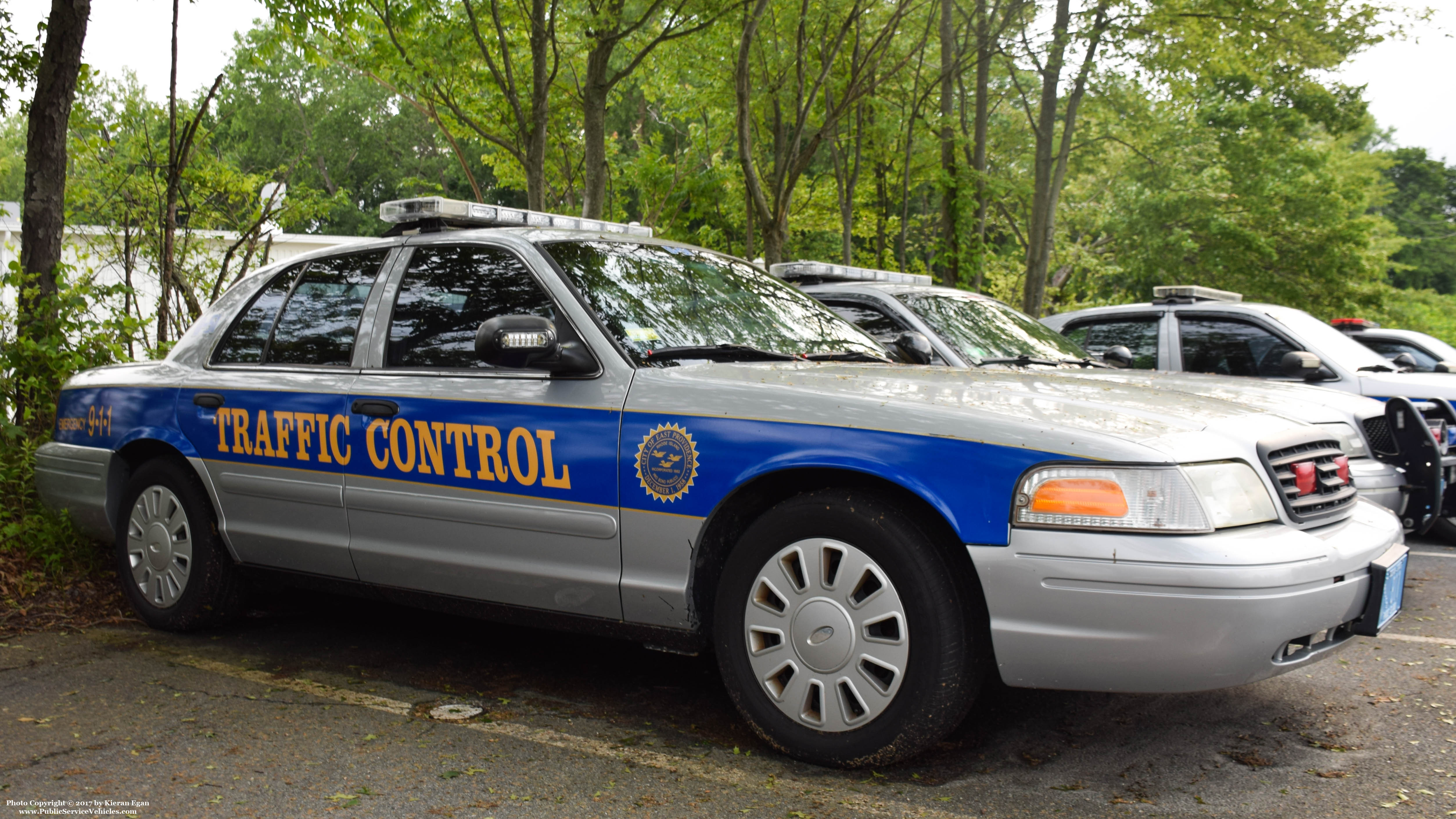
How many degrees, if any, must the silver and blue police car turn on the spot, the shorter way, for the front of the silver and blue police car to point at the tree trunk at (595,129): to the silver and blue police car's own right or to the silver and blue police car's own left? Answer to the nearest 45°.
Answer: approximately 135° to the silver and blue police car's own left

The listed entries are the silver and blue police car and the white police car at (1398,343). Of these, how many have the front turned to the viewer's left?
0

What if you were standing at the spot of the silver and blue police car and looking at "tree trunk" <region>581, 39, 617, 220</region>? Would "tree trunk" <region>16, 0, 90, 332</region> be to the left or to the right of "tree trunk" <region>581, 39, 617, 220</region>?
left

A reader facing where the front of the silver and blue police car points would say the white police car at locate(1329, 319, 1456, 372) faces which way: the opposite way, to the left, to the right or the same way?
the same way

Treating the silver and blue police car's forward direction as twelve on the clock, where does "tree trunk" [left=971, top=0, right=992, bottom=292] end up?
The tree trunk is roughly at 8 o'clock from the silver and blue police car.

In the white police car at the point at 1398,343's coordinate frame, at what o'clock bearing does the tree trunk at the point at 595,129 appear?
The tree trunk is roughly at 5 o'clock from the white police car.

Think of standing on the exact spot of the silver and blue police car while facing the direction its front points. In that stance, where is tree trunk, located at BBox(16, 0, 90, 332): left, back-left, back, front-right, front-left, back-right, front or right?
back

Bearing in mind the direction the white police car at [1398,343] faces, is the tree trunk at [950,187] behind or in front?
behind

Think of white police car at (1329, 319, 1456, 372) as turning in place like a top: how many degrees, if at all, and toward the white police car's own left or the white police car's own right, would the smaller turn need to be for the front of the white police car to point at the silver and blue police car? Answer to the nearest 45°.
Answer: approximately 90° to the white police car's own right

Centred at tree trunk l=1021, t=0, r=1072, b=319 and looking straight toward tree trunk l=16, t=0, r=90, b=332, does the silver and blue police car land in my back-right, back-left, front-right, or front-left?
front-left

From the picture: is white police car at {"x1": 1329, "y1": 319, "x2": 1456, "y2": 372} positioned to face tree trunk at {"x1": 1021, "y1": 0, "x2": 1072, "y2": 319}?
no

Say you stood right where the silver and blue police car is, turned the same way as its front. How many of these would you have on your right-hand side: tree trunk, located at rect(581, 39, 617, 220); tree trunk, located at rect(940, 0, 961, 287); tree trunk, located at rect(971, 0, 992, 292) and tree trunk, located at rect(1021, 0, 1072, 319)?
0

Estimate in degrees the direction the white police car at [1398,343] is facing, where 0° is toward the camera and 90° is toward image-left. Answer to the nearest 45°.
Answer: approximately 270°

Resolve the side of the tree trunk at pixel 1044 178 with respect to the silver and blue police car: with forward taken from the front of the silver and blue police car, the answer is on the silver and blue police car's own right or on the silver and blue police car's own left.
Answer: on the silver and blue police car's own left
